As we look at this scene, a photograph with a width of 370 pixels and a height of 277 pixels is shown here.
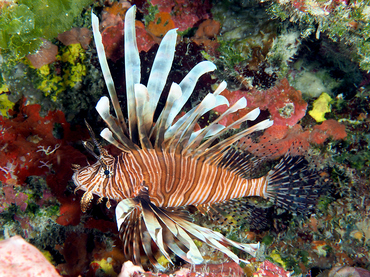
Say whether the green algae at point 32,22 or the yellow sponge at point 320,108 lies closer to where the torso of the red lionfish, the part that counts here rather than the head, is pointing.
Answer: the green algae

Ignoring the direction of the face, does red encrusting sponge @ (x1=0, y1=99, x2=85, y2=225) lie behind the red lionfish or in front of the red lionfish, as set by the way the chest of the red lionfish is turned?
in front

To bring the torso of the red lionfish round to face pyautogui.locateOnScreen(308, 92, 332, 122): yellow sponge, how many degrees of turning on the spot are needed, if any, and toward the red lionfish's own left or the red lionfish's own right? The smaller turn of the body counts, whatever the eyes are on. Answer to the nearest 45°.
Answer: approximately 135° to the red lionfish's own right

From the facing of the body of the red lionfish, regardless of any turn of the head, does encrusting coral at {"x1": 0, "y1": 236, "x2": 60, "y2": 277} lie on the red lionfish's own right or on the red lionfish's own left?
on the red lionfish's own left

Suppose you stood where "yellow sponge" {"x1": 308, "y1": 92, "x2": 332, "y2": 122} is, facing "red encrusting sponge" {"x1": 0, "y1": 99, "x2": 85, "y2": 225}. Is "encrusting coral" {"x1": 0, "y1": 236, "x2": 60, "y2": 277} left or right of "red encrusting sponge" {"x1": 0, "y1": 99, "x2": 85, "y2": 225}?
left

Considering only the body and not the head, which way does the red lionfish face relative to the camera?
to the viewer's left
